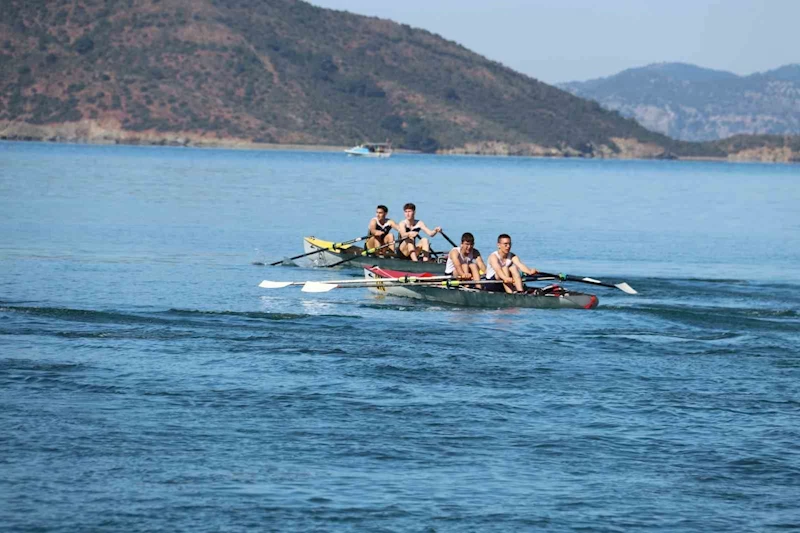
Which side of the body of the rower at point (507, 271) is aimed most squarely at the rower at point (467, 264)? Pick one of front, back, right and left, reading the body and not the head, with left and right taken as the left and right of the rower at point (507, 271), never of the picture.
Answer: back

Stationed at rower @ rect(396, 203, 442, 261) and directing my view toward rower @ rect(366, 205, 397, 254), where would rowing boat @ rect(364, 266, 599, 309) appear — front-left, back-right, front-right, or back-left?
back-left

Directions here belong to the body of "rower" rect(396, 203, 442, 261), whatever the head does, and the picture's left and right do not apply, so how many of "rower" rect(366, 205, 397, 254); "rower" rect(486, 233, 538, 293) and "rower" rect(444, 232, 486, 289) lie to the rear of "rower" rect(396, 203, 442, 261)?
1

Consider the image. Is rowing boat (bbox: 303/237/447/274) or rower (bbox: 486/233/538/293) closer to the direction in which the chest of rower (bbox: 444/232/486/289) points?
the rower

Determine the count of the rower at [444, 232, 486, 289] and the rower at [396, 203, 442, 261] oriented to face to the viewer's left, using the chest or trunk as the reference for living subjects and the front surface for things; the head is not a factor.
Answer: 0

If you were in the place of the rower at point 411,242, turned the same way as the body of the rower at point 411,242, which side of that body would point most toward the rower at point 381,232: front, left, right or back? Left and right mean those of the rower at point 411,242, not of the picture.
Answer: back
